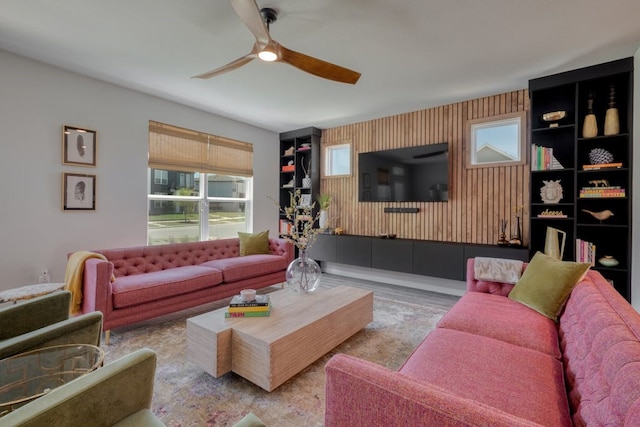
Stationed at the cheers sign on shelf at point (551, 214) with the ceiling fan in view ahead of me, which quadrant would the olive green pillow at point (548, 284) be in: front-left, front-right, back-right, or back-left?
front-left

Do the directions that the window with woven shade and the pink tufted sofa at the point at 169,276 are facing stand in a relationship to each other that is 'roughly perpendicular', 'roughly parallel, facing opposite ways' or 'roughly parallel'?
roughly parallel

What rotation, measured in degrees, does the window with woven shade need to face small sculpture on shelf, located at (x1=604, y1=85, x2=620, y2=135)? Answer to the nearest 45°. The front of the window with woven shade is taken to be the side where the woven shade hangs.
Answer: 0° — it already faces it

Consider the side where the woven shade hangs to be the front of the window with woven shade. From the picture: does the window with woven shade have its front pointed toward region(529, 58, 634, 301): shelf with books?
yes

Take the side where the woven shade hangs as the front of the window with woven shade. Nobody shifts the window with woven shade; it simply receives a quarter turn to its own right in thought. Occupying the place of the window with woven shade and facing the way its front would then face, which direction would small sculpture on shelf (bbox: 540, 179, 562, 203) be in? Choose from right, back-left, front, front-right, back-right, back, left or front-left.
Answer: left

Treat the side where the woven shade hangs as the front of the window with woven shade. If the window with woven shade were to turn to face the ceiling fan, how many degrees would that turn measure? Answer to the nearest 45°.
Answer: approximately 45° to its right

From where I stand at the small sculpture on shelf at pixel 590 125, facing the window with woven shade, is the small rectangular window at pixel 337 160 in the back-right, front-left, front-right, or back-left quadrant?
front-right

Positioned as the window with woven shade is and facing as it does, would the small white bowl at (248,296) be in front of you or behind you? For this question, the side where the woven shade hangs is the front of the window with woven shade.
in front

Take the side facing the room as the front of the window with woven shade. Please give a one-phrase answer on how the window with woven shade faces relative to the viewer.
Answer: facing the viewer and to the right of the viewer

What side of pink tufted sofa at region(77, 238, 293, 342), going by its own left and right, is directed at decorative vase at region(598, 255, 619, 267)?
front

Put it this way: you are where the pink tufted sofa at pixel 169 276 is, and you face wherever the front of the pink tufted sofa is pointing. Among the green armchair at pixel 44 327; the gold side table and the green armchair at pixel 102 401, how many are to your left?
0

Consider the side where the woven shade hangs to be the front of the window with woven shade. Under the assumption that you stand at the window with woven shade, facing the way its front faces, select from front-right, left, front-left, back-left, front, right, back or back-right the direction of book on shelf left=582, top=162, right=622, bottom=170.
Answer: front

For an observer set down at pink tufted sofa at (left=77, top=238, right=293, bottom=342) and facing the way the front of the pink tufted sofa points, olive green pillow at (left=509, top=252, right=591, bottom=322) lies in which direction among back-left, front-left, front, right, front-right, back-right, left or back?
front

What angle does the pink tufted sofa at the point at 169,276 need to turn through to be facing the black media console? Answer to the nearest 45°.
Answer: approximately 45° to its left

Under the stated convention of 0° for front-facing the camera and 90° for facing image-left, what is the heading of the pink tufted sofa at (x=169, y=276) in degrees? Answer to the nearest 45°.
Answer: approximately 315°

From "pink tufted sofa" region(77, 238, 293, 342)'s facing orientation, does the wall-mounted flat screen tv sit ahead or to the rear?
ahead
